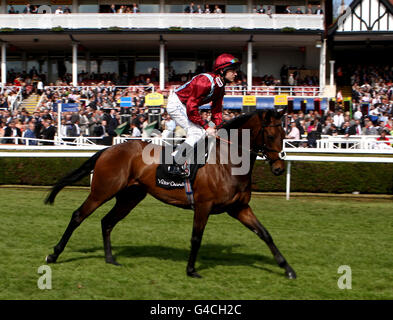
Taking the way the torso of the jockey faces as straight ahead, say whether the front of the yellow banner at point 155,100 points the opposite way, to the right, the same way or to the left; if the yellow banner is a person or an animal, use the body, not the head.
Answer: to the right

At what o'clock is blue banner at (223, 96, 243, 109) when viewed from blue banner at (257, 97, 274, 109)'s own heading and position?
blue banner at (223, 96, 243, 109) is roughly at 3 o'clock from blue banner at (257, 97, 274, 109).

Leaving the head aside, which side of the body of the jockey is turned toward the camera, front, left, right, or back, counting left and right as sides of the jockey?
right

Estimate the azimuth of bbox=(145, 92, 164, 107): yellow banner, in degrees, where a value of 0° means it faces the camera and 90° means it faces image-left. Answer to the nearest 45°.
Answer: approximately 0°

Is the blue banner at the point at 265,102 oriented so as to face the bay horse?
yes

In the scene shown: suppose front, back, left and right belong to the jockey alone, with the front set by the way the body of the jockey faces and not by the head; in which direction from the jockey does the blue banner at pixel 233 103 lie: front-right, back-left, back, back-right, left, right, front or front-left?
left

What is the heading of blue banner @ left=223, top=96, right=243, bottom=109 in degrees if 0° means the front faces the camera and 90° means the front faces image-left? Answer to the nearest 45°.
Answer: approximately 0°

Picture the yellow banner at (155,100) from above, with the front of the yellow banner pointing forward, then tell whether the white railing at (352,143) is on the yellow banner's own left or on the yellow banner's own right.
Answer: on the yellow banner's own left
